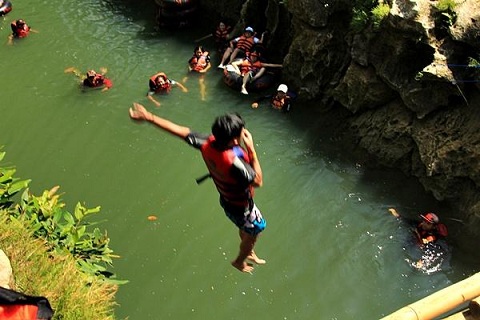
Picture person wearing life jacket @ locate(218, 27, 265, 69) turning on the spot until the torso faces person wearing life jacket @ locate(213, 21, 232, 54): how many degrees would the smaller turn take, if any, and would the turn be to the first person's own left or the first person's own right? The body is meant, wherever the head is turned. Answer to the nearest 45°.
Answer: approximately 90° to the first person's own right

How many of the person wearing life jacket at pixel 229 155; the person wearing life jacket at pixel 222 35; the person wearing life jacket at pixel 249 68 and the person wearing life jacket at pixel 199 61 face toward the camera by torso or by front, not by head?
3

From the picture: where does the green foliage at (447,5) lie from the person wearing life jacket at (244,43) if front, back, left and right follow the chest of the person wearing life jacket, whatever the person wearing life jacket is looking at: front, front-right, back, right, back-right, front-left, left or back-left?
left

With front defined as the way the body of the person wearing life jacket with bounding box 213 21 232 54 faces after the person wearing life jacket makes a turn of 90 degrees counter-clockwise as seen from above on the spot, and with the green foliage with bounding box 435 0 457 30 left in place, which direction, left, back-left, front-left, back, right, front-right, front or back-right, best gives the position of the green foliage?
front-right

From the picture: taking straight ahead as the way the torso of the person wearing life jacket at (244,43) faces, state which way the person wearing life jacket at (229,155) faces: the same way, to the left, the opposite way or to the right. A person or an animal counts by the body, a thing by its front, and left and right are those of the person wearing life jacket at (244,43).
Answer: the opposite way

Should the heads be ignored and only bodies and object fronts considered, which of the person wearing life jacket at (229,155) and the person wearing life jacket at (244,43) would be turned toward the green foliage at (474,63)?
the person wearing life jacket at (229,155)

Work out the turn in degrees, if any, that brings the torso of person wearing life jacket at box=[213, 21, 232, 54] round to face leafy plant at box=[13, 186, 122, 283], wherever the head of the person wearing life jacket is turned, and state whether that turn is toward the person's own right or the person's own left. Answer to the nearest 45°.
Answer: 0° — they already face it

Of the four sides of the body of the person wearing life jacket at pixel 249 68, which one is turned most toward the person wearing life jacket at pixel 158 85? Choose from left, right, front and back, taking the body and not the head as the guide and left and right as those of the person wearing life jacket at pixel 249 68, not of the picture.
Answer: right

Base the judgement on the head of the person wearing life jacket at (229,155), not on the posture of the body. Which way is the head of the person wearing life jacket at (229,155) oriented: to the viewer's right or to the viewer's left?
to the viewer's right

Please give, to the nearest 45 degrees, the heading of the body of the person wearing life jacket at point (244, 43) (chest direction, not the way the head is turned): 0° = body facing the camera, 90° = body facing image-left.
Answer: approximately 45°

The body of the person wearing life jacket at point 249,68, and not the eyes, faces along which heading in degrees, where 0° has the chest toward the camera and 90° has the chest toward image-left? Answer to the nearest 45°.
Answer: approximately 0°
